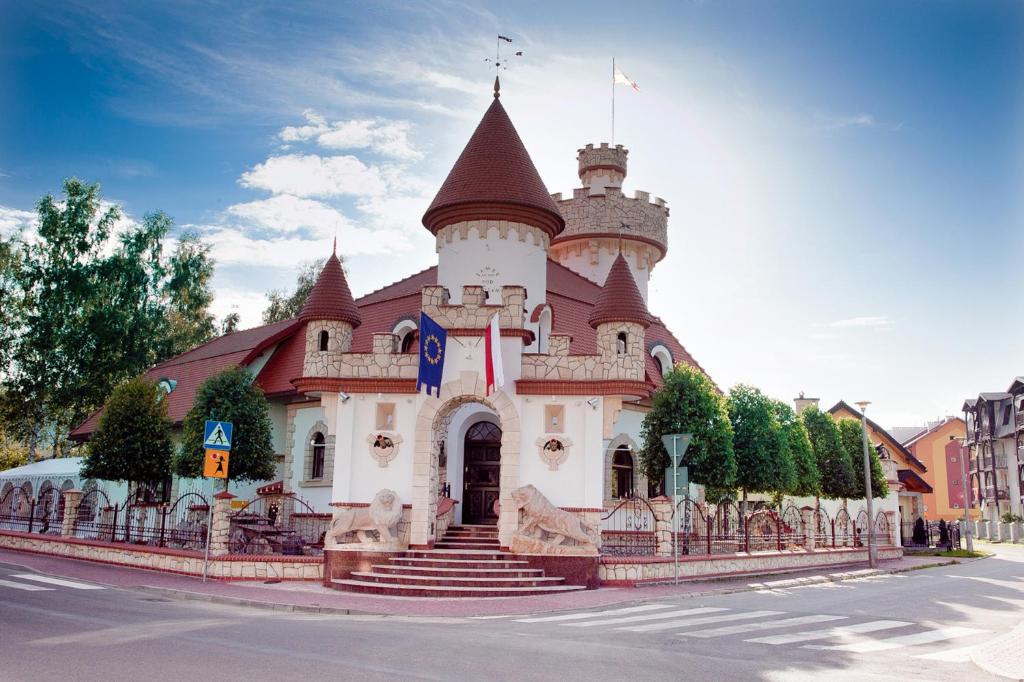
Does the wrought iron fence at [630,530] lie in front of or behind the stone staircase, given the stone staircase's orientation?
behind

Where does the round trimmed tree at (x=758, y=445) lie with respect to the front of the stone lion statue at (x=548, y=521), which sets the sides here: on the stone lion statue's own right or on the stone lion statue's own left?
on the stone lion statue's own right

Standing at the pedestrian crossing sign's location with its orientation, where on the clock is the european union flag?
The european union flag is roughly at 9 o'clock from the pedestrian crossing sign.

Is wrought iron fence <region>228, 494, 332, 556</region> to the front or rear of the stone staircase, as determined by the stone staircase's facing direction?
to the rear

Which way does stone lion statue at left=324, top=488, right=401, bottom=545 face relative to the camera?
to the viewer's right

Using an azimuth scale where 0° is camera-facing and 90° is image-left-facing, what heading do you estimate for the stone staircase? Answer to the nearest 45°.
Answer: approximately 0°

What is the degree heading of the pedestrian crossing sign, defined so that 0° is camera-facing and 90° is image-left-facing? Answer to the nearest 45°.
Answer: approximately 0°

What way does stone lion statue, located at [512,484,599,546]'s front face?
to the viewer's left

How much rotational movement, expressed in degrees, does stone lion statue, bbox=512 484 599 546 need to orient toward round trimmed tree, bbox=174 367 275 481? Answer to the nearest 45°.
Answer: approximately 45° to its right

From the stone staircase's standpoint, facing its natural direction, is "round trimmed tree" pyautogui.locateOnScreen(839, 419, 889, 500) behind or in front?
behind
